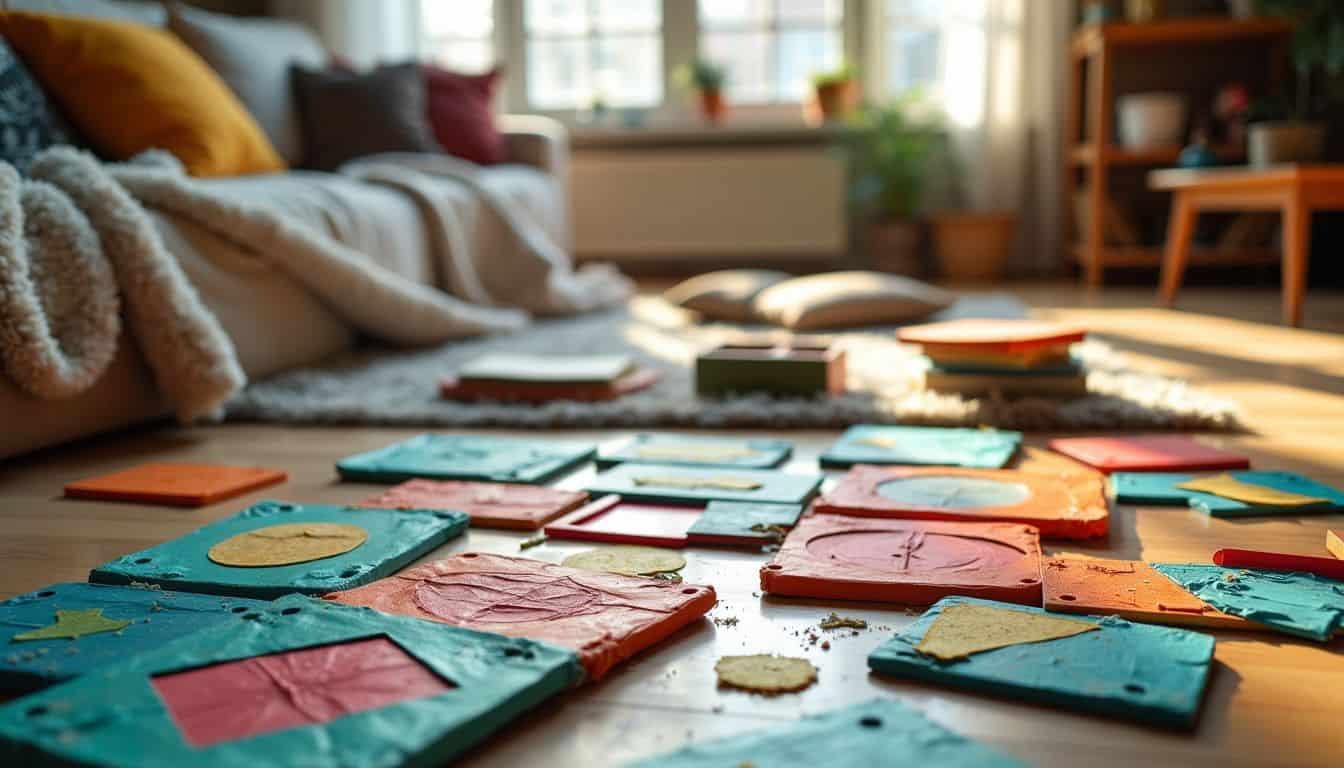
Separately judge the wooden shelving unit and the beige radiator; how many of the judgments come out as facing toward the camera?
2

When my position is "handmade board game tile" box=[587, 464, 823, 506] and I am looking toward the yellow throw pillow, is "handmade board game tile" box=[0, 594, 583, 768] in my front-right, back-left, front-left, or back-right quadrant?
back-left

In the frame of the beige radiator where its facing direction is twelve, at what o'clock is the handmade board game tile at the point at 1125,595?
The handmade board game tile is roughly at 12 o'clock from the beige radiator.

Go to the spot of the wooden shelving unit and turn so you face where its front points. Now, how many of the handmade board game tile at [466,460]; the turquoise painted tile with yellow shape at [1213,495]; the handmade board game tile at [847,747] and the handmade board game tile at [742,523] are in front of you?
4

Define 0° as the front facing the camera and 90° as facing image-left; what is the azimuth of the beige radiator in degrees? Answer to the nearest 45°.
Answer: approximately 0°

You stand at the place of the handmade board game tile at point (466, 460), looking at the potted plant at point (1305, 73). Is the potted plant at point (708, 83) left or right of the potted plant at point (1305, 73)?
left

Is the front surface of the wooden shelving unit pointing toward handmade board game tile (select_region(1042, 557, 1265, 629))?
yes

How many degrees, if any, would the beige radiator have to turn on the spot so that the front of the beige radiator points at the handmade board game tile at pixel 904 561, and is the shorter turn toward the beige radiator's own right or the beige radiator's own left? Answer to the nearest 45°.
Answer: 0° — it already faces it

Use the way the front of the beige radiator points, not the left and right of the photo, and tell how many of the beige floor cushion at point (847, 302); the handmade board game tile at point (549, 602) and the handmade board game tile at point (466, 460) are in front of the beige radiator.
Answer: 3

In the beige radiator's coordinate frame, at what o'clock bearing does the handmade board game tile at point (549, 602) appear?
The handmade board game tile is roughly at 12 o'clock from the beige radiator.
